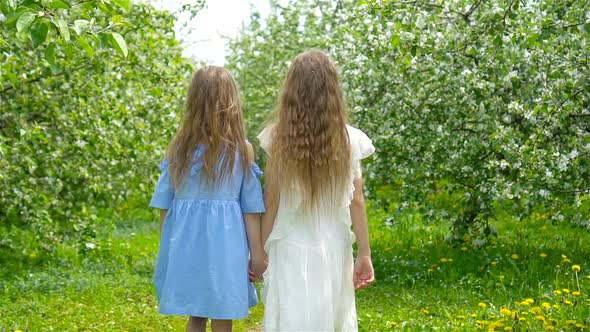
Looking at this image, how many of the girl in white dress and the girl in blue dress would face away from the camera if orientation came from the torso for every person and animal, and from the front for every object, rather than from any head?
2

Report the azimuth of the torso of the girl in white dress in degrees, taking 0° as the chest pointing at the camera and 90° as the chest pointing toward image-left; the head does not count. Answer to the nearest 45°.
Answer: approximately 180°

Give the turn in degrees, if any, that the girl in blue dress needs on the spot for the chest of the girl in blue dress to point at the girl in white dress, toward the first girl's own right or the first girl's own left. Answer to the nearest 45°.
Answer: approximately 135° to the first girl's own right

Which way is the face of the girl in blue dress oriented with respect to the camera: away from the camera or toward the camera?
away from the camera

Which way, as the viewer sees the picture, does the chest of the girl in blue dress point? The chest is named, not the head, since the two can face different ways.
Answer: away from the camera

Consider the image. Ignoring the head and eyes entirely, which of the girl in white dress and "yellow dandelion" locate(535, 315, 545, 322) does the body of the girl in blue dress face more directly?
the yellow dandelion

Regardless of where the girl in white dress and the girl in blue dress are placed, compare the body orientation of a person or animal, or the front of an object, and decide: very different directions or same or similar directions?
same or similar directions

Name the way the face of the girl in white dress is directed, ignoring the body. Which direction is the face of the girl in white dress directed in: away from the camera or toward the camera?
away from the camera

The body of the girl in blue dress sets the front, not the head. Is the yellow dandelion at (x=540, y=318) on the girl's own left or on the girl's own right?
on the girl's own right

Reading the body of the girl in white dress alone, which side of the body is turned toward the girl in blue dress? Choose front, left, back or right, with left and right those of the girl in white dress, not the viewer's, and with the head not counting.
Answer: left
